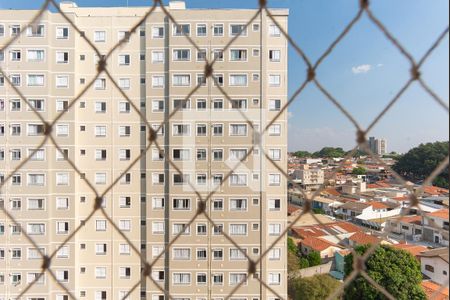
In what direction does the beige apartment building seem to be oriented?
toward the camera

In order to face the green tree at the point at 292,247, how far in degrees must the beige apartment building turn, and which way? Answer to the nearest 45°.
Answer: approximately 135° to its left

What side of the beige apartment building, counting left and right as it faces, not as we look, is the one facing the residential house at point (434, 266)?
left

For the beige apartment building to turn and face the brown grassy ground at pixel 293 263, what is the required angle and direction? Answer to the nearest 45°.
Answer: approximately 135° to its left
